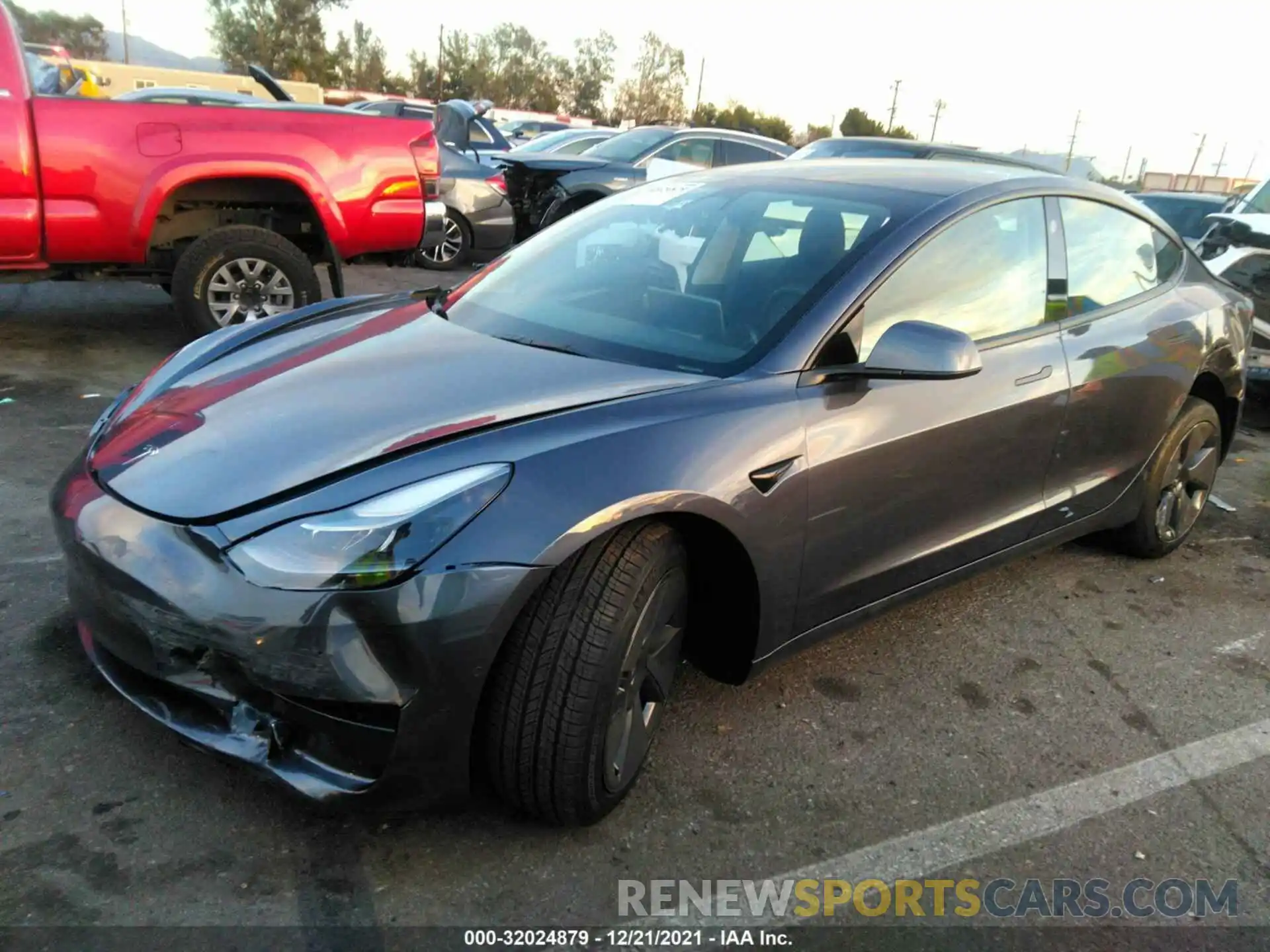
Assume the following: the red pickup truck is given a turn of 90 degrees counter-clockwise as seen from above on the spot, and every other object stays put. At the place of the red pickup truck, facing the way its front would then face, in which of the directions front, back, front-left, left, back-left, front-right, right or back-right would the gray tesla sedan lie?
front

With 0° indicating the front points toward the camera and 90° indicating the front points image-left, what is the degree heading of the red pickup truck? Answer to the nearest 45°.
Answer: approximately 90°

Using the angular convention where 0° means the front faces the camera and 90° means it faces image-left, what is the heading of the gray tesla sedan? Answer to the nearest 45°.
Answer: approximately 45°
